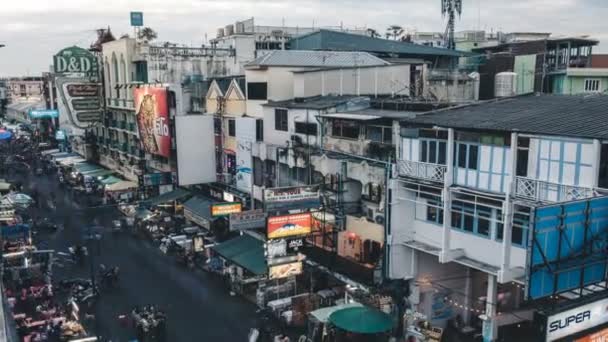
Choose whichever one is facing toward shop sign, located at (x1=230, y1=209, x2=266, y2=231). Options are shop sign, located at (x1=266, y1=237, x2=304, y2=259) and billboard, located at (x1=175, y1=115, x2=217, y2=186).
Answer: the billboard

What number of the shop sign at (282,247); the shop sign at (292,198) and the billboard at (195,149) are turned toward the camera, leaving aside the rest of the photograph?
3

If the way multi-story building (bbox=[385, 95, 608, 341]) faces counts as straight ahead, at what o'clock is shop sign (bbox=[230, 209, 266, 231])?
The shop sign is roughly at 2 o'clock from the multi-story building.

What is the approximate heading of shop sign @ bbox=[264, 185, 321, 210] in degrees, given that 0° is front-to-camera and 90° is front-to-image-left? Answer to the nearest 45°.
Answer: approximately 0°

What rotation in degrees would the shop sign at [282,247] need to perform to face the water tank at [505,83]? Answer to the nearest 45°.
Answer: approximately 90° to its left

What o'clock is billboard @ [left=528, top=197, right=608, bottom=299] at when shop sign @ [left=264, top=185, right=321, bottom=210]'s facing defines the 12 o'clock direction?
The billboard is roughly at 11 o'clock from the shop sign.

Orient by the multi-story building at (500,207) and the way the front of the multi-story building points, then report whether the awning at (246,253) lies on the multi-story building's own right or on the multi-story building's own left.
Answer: on the multi-story building's own right

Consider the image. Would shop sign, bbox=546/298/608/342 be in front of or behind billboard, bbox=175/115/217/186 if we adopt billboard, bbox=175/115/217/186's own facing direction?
in front

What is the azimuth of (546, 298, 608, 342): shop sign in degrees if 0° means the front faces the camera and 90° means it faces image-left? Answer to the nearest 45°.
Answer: approximately 45°

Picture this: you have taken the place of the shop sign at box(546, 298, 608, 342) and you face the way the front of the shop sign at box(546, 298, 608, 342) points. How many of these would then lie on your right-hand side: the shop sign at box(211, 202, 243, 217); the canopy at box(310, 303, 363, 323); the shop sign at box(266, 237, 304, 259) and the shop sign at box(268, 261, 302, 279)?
4

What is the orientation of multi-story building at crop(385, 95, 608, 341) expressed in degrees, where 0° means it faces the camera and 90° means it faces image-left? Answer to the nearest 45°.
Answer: approximately 45°

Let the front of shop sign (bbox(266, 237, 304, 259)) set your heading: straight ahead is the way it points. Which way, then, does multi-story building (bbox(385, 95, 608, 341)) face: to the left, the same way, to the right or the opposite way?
to the right

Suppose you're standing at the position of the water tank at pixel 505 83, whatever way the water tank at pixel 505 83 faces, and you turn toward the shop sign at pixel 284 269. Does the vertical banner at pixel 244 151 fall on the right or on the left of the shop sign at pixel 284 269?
right

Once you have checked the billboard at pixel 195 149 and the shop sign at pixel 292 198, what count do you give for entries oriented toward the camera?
2
